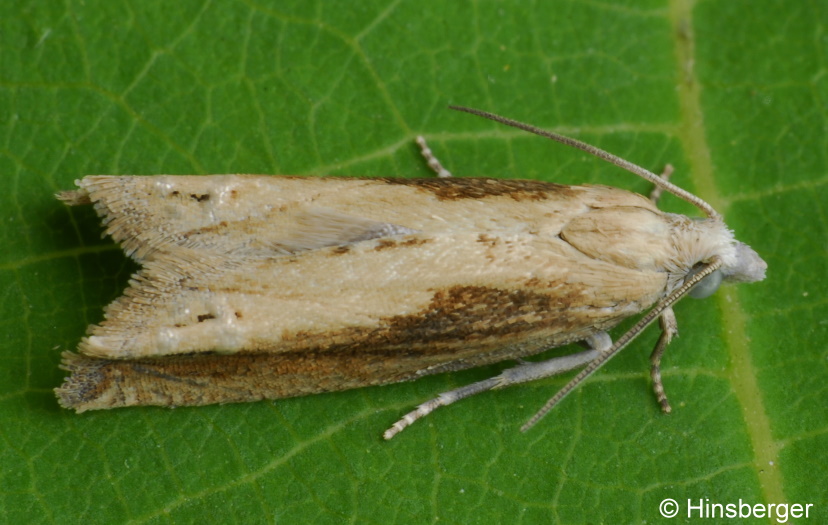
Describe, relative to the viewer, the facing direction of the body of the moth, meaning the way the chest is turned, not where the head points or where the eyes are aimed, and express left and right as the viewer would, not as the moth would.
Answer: facing to the right of the viewer
